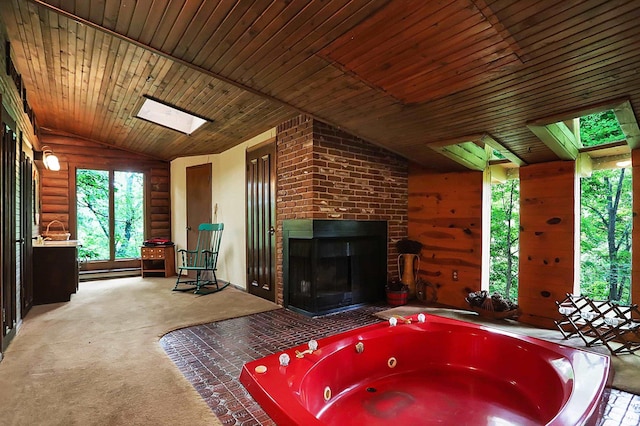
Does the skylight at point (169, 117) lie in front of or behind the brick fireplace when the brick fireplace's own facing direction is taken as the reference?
behind

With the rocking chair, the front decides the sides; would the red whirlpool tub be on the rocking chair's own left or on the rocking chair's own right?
on the rocking chair's own left

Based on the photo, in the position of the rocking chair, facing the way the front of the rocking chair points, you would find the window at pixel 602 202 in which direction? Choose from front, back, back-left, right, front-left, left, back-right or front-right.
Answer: left

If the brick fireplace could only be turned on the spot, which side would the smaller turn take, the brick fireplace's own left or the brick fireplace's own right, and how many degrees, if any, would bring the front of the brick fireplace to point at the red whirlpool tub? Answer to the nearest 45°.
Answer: approximately 45° to the brick fireplace's own right

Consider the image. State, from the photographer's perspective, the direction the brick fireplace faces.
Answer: facing the viewer and to the right of the viewer

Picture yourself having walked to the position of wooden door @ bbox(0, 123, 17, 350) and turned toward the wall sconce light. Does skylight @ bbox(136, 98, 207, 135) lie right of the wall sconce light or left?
right

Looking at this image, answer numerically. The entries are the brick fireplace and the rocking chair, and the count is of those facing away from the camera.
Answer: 0

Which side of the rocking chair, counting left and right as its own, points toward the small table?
right

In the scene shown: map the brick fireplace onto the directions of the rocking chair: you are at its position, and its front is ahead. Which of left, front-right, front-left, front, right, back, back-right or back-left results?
left

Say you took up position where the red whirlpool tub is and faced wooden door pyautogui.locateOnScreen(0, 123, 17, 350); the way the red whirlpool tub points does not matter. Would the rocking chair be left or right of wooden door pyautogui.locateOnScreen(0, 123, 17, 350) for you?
right

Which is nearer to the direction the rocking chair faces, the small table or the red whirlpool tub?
the red whirlpool tub

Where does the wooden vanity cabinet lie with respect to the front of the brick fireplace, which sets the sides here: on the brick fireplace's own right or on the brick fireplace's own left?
on the brick fireplace's own right

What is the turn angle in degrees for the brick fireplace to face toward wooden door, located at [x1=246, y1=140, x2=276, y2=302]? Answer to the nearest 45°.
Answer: approximately 135° to its right

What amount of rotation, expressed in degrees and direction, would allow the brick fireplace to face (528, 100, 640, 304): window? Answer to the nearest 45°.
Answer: approximately 45° to its left
